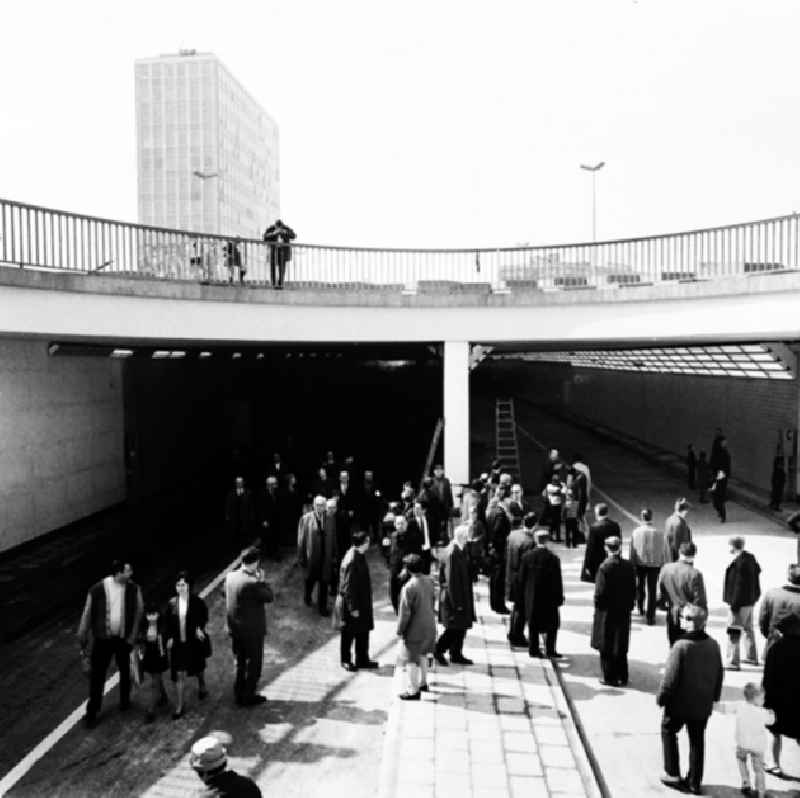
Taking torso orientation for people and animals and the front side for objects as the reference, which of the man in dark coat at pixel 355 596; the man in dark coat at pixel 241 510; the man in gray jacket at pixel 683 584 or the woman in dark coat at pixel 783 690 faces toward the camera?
the man in dark coat at pixel 241 510

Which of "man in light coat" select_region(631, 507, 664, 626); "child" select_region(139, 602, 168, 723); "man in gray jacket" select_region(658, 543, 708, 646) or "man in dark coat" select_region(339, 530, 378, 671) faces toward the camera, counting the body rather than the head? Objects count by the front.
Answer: the child

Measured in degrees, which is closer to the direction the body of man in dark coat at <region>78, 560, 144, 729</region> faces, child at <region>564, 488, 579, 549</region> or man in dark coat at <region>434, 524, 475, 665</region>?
the man in dark coat

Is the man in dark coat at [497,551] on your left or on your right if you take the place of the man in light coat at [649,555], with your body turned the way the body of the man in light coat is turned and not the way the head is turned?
on your left

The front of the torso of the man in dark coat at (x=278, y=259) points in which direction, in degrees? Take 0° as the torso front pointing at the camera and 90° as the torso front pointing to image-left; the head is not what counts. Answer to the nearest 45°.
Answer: approximately 0°

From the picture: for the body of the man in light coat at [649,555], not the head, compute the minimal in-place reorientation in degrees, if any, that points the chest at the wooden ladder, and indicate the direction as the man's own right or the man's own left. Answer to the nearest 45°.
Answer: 0° — they already face it

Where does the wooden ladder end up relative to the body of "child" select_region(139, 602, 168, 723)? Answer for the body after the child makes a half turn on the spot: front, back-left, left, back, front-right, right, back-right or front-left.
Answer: front-right

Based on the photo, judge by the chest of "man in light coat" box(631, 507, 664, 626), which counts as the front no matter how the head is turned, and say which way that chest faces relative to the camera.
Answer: away from the camera

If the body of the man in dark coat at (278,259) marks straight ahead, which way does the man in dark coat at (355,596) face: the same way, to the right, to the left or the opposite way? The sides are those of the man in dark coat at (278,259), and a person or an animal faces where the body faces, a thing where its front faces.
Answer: to the left

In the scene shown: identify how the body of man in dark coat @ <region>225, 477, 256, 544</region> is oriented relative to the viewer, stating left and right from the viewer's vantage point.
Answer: facing the viewer

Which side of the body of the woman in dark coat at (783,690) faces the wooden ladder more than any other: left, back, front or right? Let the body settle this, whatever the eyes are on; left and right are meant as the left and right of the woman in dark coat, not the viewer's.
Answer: front

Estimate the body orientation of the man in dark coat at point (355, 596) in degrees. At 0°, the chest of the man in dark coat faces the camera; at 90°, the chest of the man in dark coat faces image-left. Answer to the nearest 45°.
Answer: approximately 270°

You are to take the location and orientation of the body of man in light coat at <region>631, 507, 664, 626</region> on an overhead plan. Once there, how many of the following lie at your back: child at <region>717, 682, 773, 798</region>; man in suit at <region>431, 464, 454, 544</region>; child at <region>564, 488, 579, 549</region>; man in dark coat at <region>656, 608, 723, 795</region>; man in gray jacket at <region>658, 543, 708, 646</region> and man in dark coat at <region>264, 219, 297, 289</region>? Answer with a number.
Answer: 3

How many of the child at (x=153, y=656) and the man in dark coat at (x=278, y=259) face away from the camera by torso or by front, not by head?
0

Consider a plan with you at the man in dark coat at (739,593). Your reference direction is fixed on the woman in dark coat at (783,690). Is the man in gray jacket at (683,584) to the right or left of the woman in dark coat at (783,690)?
right

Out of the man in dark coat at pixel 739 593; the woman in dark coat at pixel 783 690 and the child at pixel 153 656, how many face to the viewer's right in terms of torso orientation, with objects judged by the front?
0
